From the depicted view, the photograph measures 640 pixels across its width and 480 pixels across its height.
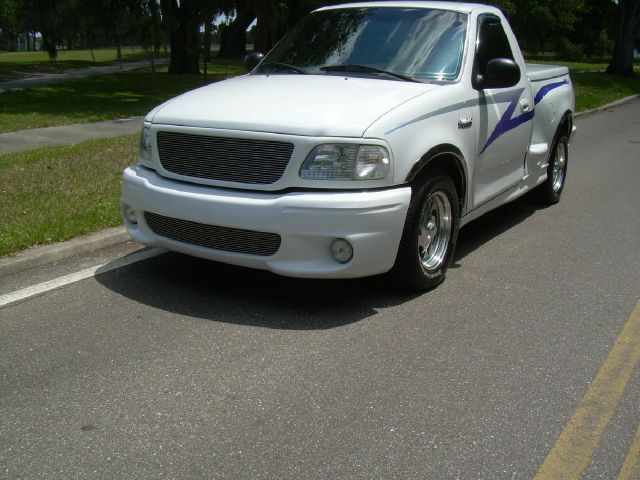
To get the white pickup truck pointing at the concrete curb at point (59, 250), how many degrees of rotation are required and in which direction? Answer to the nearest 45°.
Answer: approximately 45° to its right

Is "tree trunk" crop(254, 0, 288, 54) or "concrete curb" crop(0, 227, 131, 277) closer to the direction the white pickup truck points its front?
the concrete curb

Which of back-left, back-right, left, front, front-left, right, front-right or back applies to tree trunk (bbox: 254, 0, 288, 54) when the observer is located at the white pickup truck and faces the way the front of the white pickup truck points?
back-right

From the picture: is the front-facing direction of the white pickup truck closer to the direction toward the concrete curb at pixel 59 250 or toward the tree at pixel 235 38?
the concrete curb

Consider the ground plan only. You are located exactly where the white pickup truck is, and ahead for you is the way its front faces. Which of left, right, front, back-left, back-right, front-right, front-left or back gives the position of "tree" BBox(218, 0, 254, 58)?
back-right

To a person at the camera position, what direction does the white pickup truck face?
facing the viewer and to the left of the viewer
